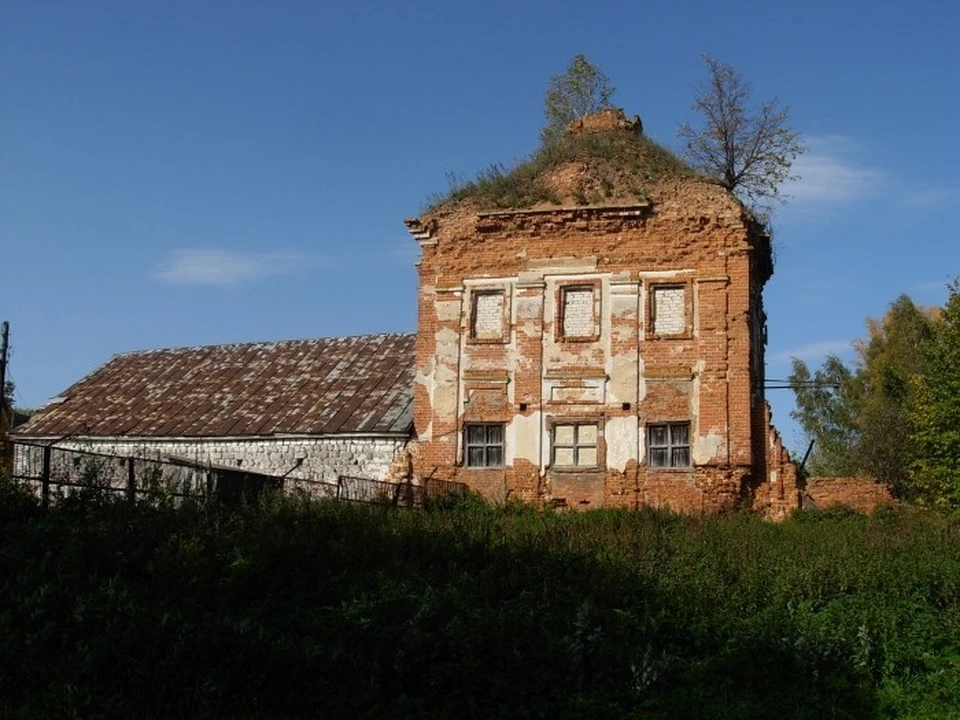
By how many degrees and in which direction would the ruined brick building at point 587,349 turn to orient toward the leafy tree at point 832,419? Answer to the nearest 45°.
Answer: approximately 135° to its left

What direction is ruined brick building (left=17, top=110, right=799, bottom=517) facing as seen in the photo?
toward the camera

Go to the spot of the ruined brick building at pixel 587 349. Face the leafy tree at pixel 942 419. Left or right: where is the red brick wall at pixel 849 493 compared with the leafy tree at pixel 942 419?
right

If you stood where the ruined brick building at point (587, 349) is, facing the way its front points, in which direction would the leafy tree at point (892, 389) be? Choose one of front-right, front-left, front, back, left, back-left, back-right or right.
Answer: back-left

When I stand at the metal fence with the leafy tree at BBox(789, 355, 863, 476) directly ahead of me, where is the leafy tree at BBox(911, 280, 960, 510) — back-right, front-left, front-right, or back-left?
front-right

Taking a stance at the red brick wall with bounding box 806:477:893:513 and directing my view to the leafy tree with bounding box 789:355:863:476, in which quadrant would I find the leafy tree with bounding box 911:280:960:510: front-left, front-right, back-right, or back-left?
front-right

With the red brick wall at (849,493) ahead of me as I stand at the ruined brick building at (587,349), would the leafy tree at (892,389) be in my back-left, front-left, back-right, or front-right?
front-left

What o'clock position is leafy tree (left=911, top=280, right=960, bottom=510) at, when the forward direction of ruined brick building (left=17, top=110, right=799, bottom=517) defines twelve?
The leafy tree is roughly at 8 o'clock from the ruined brick building.

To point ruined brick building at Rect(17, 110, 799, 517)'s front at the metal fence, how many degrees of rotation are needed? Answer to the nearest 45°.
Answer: approximately 45° to its right

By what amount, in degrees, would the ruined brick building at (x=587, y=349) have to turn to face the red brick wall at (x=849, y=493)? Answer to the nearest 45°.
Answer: approximately 90° to its left
